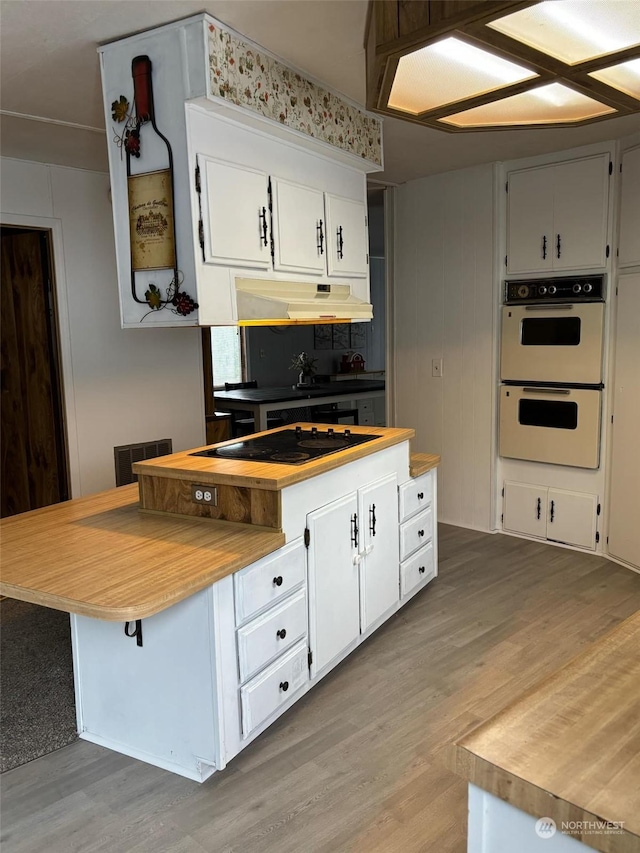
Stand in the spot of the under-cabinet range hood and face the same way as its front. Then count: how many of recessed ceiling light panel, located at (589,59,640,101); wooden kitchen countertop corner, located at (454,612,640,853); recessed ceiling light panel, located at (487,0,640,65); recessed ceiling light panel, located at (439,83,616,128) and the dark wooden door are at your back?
1

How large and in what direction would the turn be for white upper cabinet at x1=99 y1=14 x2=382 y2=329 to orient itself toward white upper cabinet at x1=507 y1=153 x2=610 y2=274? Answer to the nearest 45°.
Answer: approximately 90° to its left

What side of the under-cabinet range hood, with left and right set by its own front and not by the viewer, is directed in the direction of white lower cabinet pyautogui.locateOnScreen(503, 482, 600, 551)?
left

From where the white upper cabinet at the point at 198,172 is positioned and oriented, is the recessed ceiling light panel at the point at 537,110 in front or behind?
in front

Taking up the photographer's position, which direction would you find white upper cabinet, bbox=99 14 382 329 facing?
facing the viewer and to the right of the viewer

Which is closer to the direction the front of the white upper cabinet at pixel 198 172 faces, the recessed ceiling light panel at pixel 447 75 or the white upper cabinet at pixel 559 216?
the recessed ceiling light panel

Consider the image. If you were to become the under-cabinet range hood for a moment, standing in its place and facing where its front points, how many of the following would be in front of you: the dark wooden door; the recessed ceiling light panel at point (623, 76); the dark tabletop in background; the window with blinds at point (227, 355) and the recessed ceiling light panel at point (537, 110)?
2

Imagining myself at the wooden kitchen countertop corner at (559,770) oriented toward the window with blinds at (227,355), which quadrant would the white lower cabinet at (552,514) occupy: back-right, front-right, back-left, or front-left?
front-right

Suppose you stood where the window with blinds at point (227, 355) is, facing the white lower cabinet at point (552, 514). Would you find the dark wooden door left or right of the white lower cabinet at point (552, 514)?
right

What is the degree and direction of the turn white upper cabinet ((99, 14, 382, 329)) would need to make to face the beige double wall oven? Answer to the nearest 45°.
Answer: approximately 90° to its left

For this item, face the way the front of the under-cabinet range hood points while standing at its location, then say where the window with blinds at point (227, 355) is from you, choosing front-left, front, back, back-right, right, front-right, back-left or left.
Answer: back-left

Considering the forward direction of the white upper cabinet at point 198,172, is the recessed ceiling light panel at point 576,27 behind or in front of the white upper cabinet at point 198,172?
in front

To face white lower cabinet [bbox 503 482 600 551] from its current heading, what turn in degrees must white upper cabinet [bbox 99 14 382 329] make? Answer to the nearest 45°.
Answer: approximately 90° to its left

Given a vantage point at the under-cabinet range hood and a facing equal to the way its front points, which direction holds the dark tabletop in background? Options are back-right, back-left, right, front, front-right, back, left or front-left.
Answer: back-left
